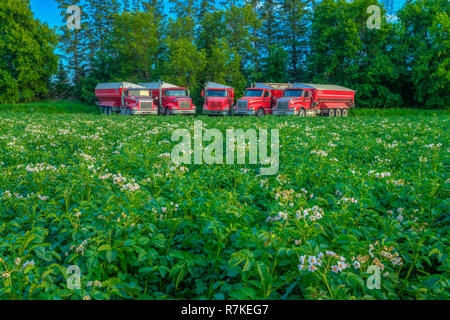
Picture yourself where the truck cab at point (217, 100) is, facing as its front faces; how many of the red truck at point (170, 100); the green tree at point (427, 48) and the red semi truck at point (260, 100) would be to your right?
1

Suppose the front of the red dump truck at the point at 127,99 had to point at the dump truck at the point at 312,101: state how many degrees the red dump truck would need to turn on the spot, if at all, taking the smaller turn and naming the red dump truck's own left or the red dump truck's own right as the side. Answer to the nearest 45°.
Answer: approximately 45° to the red dump truck's own left

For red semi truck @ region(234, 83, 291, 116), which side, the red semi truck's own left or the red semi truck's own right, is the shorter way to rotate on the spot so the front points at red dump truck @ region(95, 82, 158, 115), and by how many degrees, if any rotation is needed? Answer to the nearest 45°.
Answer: approximately 45° to the red semi truck's own right

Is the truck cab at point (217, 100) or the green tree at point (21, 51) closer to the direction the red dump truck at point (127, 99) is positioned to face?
the truck cab

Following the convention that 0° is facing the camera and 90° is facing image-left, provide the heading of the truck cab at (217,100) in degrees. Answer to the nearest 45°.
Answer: approximately 0°

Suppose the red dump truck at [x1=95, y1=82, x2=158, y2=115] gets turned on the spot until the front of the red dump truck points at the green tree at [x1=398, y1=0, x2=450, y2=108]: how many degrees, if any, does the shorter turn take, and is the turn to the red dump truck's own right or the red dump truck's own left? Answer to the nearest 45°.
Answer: approximately 45° to the red dump truck's own left

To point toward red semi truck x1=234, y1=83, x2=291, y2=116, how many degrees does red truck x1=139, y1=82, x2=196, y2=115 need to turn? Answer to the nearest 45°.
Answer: approximately 45° to its left

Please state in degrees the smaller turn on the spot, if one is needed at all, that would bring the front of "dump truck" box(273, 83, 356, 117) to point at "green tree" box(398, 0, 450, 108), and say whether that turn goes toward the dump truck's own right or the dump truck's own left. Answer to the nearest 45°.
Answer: approximately 180°

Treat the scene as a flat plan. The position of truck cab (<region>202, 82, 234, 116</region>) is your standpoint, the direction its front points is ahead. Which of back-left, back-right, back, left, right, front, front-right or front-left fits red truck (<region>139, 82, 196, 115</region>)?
right
